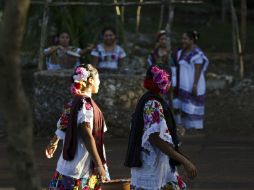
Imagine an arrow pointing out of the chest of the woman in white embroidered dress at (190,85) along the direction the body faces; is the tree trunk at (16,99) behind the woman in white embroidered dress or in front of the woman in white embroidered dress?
in front

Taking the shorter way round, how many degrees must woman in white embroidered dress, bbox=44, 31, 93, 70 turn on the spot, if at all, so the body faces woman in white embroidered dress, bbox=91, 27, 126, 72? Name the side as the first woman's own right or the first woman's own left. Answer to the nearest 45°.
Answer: approximately 90° to the first woman's own left

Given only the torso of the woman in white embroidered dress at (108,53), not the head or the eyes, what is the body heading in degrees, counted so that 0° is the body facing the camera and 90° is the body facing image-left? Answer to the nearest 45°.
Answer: approximately 0°

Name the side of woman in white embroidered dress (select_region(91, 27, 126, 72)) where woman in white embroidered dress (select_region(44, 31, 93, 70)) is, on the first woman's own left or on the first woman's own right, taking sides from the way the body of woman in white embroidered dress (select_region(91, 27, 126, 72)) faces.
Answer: on the first woman's own right

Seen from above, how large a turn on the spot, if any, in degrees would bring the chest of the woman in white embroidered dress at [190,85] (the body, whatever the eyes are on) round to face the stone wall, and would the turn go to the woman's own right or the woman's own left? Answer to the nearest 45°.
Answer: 0° — they already face it

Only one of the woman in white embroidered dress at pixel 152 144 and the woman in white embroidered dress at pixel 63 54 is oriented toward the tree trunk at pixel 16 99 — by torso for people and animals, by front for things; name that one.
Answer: the woman in white embroidered dress at pixel 63 54

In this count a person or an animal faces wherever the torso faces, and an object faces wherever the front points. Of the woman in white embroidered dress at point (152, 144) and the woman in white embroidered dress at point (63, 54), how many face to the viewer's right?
1

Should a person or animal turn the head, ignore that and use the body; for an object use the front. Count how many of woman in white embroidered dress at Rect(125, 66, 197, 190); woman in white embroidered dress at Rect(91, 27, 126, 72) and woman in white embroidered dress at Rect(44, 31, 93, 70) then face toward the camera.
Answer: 2

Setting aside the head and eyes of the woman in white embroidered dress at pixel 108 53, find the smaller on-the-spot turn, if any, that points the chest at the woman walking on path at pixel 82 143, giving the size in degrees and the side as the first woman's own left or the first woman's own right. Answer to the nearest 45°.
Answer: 0° — they already face them

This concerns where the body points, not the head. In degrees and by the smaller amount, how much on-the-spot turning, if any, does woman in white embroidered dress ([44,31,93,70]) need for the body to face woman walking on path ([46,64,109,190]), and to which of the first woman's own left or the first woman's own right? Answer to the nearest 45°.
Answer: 0° — they already face them

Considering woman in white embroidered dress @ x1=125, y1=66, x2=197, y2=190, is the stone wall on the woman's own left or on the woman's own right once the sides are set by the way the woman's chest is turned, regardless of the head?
on the woman's own left

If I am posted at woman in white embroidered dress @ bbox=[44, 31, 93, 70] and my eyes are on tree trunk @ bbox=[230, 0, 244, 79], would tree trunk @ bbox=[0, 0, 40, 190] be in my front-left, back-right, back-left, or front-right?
back-right

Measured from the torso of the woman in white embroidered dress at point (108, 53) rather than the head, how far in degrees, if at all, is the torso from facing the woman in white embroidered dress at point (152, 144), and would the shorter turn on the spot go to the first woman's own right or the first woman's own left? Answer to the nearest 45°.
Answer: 0° — they already face them

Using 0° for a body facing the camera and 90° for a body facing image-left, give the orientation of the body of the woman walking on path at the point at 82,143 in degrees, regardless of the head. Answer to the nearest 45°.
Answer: approximately 225°

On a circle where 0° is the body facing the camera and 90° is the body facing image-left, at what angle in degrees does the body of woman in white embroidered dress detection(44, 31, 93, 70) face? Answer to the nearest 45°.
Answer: approximately 0°
